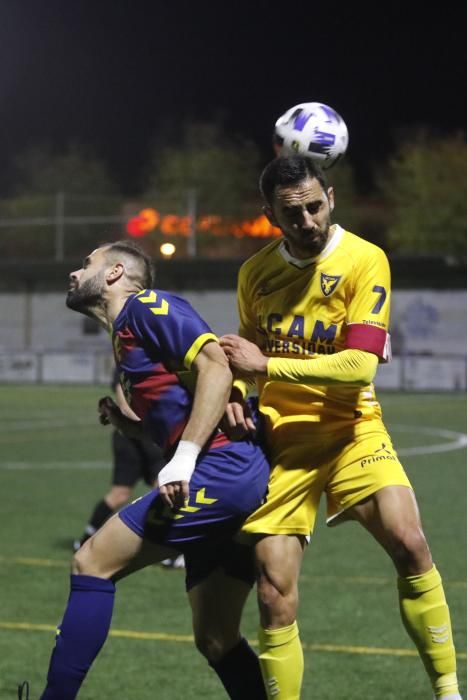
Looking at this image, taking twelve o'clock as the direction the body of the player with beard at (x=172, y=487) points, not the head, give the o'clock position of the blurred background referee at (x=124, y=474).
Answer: The blurred background referee is roughly at 3 o'clock from the player with beard.

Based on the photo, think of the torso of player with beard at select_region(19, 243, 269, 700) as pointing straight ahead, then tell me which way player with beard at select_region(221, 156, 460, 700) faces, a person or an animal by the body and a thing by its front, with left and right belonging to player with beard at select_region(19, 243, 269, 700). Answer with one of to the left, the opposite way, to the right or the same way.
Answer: to the left

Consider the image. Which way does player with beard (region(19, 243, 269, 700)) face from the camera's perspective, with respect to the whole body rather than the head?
to the viewer's left

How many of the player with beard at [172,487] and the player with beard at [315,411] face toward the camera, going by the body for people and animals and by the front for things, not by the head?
1

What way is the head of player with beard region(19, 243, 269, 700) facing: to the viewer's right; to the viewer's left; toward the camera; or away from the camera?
to the viewer's left

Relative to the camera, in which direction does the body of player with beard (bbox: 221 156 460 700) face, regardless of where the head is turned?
toward the camera
